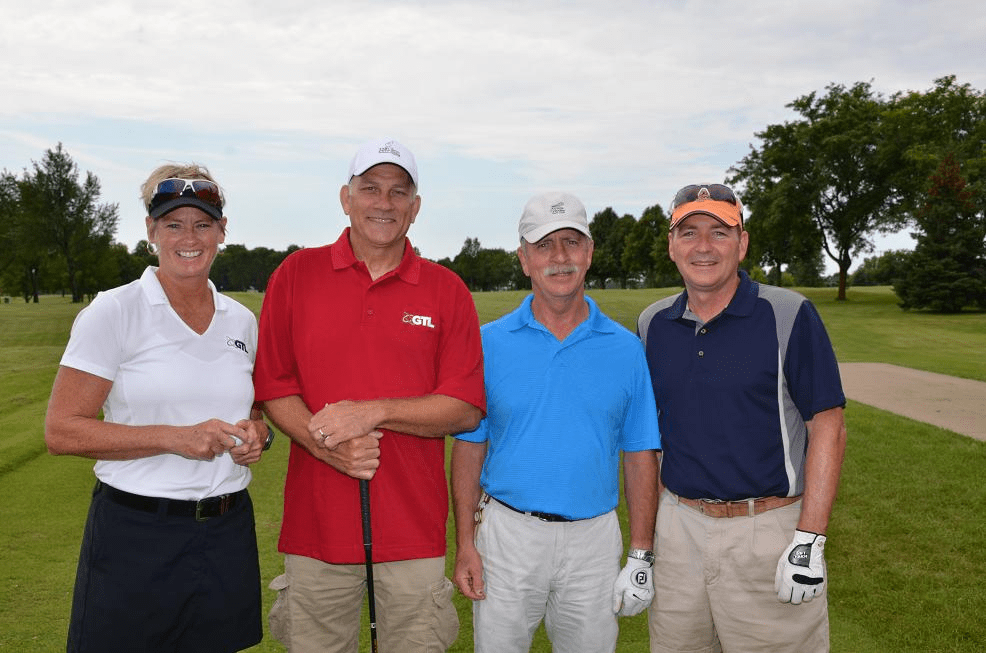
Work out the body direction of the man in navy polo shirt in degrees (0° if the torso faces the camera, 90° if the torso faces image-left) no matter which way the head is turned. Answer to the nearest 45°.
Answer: approximately 45°

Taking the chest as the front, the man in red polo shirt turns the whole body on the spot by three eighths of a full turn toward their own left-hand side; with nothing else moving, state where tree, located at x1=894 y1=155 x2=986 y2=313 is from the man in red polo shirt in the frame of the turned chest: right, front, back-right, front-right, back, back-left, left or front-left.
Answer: front

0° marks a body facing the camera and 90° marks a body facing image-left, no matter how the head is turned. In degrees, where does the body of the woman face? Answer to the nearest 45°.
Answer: approximately 315°

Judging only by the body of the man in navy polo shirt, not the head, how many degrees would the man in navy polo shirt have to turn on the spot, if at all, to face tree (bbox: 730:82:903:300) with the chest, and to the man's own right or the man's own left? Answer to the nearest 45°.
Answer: approximately 135° to the man's own right

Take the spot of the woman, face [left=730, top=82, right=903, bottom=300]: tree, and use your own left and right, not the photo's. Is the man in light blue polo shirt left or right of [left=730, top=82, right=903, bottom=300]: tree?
right

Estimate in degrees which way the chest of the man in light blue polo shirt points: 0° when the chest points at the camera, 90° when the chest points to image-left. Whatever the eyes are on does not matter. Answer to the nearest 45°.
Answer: approximately 0°

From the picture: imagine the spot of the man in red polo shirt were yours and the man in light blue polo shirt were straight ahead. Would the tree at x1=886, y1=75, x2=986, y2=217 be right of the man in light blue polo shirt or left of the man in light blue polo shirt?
left

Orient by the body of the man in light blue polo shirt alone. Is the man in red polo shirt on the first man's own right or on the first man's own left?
on the first man's own right

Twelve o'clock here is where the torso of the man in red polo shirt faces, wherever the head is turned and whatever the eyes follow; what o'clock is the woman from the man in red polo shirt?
The woman is roughly at 3 o'clock from the man in red polo shirt.

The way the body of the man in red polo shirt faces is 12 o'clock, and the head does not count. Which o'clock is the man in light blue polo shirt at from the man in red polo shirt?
The man in light blue polo shirt is roughly at 9 o'clock from the man in red polo shirt.

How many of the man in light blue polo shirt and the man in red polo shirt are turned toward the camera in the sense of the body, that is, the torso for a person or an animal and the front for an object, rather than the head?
2

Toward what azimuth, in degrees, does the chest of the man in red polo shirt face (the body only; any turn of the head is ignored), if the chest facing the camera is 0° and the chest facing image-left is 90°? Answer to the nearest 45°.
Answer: approximately 0°
